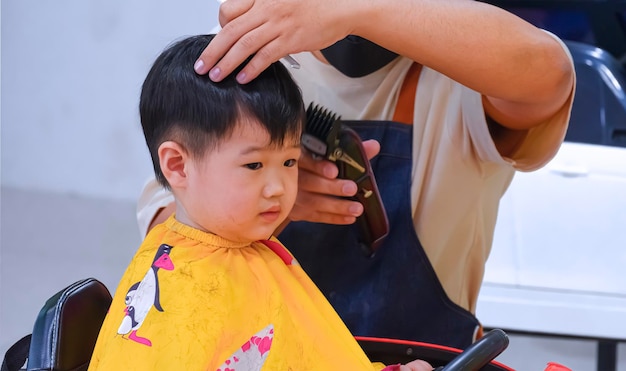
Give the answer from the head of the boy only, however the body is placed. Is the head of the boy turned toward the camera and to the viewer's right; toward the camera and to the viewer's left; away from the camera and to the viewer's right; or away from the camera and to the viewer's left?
toward the camera and to the viewer's right

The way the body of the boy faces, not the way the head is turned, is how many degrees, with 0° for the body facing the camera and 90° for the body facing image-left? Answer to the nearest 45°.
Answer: approximately 315°

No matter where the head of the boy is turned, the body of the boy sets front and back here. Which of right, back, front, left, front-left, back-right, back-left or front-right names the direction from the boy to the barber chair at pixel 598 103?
left
